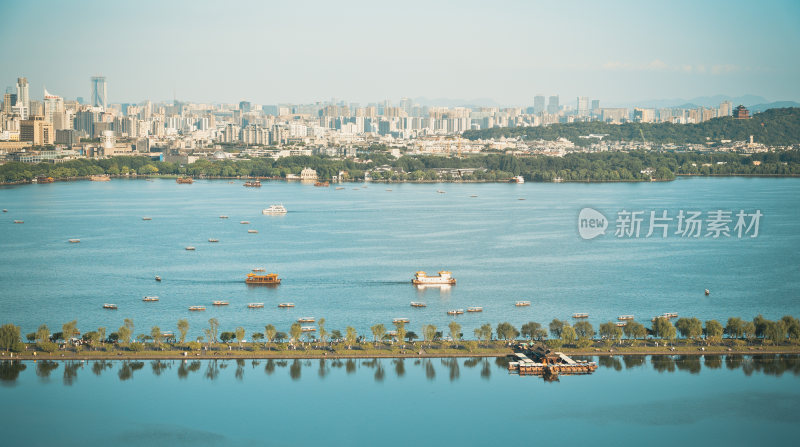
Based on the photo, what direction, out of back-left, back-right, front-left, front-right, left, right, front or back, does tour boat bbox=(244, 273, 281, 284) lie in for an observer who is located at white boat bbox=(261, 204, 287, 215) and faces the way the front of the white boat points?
left

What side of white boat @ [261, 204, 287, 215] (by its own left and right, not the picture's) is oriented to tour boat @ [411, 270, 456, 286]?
left

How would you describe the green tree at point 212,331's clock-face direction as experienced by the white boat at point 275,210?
The green tree is roughly at 9 o'clock from the white boat.

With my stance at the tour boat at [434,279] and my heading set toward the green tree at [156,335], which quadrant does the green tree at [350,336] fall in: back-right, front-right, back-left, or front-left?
front-left

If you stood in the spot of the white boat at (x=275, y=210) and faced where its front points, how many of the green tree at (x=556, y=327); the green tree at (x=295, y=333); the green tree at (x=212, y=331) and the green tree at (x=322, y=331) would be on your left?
4

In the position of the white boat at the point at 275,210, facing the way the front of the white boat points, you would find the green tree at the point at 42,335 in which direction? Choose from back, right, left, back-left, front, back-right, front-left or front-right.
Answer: left

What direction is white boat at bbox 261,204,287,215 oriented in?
to the viewer's left

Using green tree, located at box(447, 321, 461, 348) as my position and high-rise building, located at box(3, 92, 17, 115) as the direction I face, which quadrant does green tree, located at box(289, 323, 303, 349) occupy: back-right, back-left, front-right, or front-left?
front-left

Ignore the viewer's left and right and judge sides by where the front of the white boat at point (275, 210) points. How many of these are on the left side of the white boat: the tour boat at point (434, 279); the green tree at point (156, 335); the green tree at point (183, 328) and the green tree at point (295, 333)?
4

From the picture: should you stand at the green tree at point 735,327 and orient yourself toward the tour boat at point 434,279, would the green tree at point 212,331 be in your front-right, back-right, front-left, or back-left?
front-left
